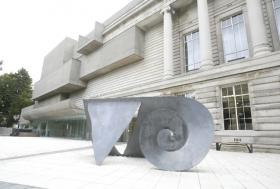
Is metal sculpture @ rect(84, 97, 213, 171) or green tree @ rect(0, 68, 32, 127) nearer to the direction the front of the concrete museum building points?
the metal sculpture

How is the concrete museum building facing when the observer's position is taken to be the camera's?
facing the viewer and to the left of the viewer

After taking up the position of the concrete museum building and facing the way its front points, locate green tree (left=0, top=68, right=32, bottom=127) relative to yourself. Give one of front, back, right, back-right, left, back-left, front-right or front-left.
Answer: right
